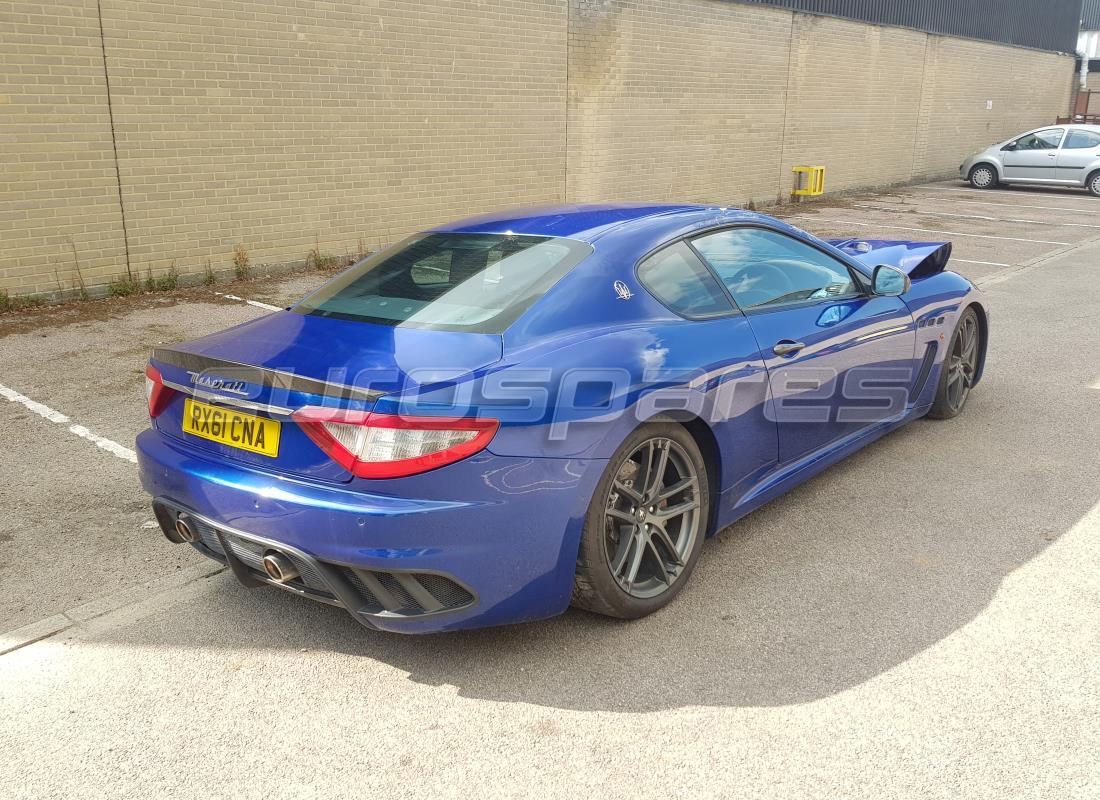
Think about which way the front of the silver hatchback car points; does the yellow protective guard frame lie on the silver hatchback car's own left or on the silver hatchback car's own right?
on the silver hatchback car's own left

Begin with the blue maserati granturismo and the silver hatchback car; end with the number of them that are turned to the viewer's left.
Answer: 1

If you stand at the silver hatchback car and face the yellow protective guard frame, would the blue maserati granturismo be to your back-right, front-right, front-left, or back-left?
front-left

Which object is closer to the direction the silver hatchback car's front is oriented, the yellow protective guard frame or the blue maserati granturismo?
the yellow protective guard frame

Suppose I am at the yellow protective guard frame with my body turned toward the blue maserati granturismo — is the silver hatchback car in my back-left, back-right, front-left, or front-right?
back-left

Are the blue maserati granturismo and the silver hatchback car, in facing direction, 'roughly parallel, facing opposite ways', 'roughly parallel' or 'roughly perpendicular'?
roughly perpendicular

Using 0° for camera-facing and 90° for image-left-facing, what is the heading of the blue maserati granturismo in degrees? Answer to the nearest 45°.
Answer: approximately 225°

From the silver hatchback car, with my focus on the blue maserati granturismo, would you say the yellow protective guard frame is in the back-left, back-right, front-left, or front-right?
front-right

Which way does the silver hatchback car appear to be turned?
to the viewer's left

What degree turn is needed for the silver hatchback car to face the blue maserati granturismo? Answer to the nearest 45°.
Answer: approximately 90° to its left

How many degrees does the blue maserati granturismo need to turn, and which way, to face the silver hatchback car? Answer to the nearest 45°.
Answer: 0° — it already faces it

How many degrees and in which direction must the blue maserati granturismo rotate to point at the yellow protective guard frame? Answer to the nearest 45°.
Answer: approximately 45° to its left
